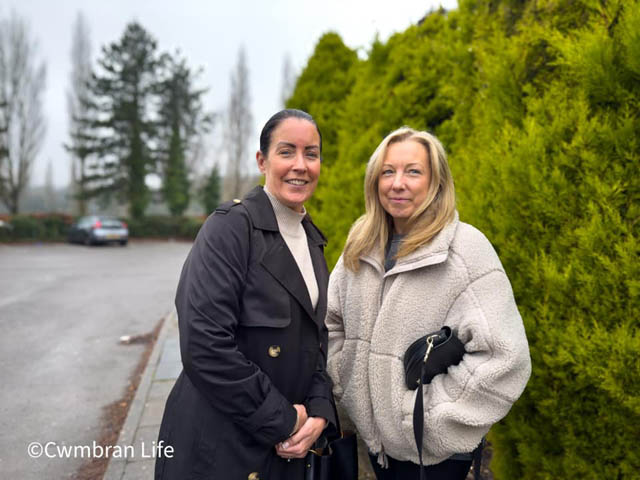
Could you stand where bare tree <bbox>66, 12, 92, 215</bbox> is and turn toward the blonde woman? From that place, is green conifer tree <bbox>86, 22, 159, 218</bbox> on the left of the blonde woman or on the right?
left

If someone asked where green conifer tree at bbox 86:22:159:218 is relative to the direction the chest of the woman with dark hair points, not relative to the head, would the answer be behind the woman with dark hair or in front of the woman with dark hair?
behind

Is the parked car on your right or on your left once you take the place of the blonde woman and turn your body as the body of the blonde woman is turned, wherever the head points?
on your right

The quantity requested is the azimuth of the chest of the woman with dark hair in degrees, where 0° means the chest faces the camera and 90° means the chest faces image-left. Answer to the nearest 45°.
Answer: approximately 315°

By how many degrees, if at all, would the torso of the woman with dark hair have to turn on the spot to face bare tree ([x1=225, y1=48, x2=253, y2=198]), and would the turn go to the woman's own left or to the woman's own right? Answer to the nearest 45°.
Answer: approximately 135° to the woman's own left

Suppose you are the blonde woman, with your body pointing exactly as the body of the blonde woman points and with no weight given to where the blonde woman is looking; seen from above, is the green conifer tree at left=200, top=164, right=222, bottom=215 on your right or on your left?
on your right

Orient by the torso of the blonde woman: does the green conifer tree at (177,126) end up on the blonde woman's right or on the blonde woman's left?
on the blonde woman's right
